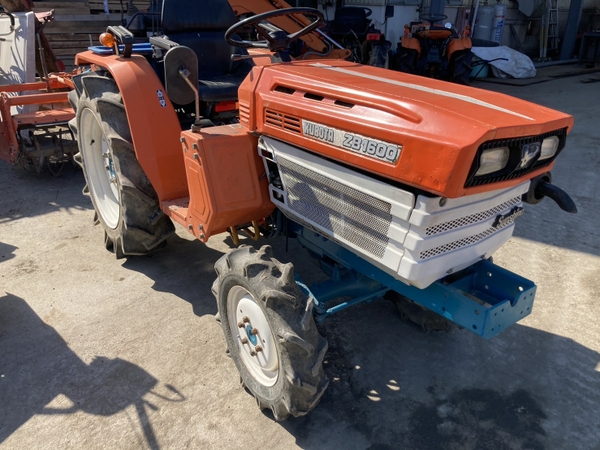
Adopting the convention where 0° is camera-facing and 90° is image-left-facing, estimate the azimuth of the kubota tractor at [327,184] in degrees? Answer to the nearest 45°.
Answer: approximately 315°

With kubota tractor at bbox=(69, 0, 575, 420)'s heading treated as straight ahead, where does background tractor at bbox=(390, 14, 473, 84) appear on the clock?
The background tractor is roughly at 8 o'clock from the kubota tractor.
